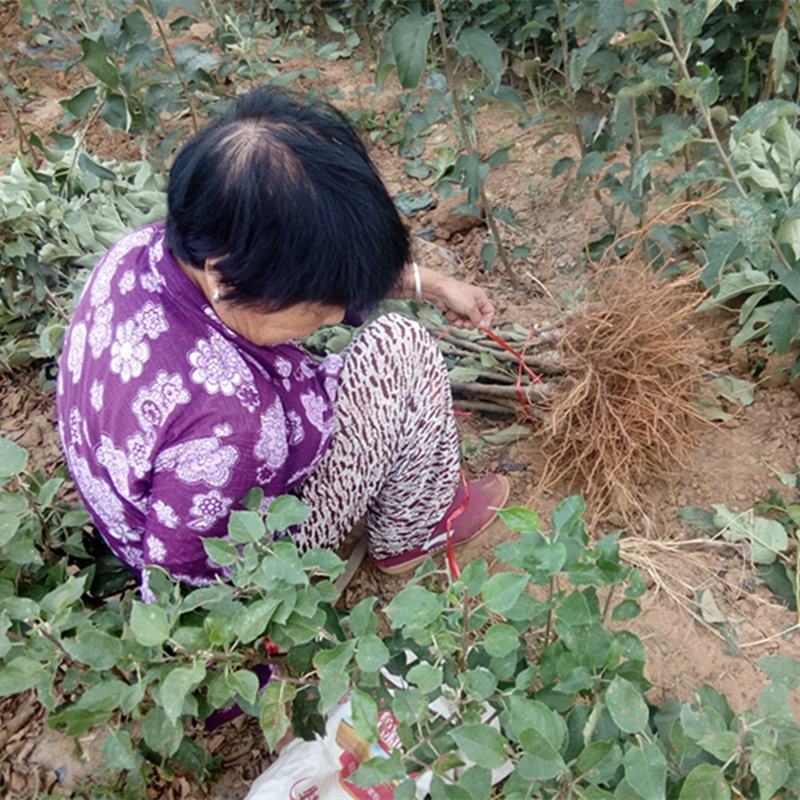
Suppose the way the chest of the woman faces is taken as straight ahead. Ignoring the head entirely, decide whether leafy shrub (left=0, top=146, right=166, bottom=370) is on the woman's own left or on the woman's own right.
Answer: on the woman's own left

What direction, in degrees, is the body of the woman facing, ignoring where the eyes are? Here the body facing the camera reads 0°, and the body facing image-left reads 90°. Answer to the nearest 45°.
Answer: approximately 270°

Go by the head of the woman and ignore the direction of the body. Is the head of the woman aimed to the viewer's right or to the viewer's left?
to the viewer's right
